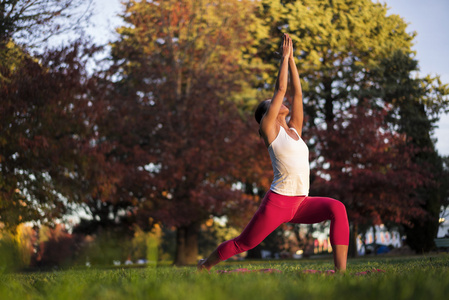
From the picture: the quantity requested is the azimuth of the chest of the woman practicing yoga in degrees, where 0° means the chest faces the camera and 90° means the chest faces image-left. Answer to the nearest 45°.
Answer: approximately 270°
